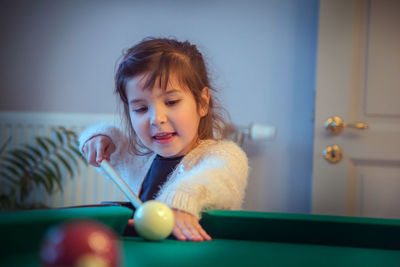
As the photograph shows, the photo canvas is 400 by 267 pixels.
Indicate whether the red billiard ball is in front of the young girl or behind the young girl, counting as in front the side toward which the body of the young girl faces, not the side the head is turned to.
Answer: in front

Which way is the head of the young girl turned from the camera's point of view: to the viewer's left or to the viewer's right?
to the viewer's left

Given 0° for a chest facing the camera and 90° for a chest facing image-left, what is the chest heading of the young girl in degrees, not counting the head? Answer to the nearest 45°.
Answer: approximately 45°

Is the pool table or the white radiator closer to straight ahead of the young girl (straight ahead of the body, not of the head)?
the pool table

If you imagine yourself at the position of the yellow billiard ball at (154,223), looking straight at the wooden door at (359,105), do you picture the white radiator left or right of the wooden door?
left

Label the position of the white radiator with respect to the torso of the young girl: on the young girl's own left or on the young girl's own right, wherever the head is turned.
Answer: on the young girl's own right

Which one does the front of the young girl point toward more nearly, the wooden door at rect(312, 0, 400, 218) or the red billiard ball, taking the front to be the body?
the red billiard ball

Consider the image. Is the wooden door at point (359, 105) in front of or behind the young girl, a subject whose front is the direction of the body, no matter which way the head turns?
behind
